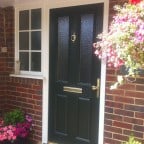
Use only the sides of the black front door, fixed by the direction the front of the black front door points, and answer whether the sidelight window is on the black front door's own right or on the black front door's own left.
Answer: on the black front door's own right

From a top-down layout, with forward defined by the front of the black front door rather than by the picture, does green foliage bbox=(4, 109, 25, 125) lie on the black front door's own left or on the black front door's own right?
on the black front door's own right

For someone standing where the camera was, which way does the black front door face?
facing the viewer and to the left of the viewer
